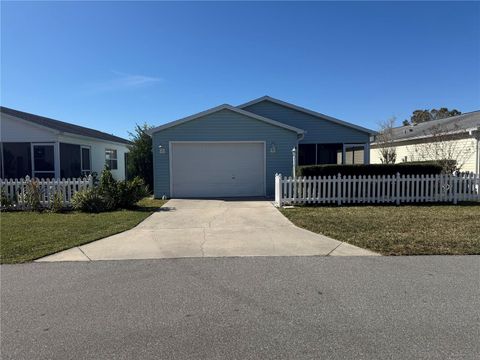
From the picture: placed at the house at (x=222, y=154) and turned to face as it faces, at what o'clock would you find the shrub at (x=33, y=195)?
The shrub is roughly at 2 o'clock from the house.

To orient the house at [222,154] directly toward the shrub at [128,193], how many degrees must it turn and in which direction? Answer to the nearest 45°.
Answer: approximately 45° to its right

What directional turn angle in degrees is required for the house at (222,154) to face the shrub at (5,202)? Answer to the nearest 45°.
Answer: approximately 45° to its right

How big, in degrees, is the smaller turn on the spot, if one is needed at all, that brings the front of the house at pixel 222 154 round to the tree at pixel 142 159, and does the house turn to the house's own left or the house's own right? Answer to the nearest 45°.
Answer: approximately 135° to the house's own right

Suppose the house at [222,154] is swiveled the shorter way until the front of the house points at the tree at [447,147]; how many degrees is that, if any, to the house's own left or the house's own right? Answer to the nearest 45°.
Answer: approximately 90° to the house's own left

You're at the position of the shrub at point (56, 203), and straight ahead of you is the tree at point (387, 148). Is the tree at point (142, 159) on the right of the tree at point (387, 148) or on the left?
left

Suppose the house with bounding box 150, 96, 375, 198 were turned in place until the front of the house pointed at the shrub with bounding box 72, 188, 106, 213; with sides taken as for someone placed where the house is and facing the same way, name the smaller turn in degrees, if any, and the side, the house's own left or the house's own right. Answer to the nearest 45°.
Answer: approximately 45° to the house's own right

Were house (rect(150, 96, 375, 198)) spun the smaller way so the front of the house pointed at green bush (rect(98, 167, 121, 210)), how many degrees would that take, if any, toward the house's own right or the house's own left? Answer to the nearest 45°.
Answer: approximately 45° to the house's own right

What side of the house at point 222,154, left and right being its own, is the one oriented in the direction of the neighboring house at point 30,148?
right

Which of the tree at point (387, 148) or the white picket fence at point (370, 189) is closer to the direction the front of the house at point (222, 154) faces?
the white picket fence

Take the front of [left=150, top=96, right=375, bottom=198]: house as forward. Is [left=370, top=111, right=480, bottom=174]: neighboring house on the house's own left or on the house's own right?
on the house's own left

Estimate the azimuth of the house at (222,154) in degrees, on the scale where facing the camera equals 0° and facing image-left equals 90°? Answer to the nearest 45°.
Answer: approximately 0°
